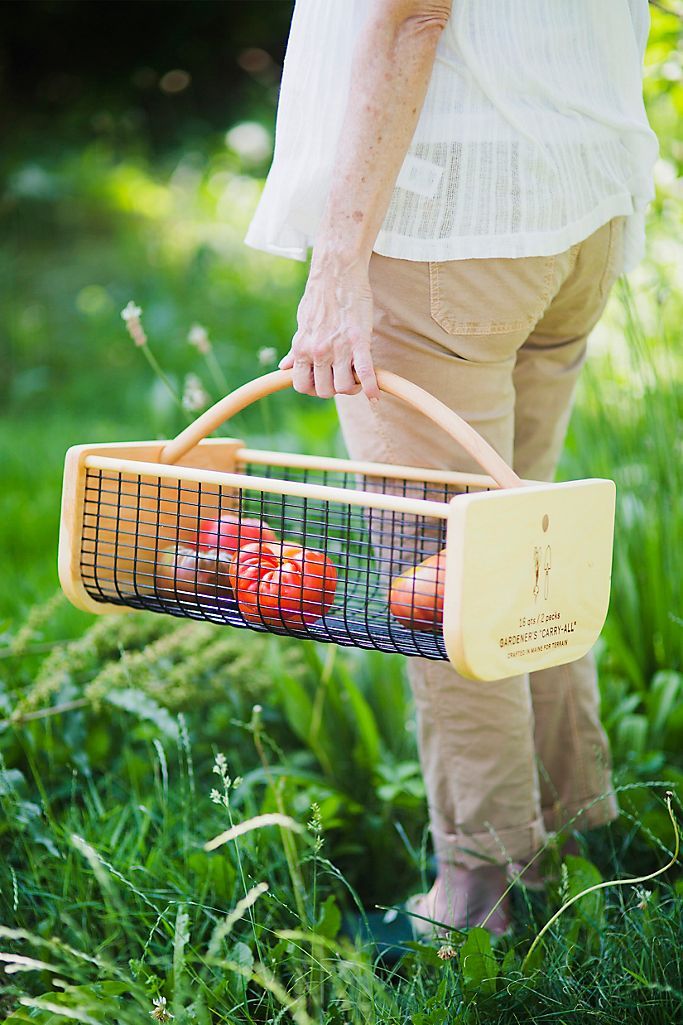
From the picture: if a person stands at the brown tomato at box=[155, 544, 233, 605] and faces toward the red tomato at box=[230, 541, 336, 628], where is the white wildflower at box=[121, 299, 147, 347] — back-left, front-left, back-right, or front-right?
back-left

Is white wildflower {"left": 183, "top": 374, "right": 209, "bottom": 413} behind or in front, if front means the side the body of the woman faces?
in front

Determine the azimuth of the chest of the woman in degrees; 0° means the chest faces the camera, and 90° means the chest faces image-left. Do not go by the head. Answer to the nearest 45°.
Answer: approximately 135°
